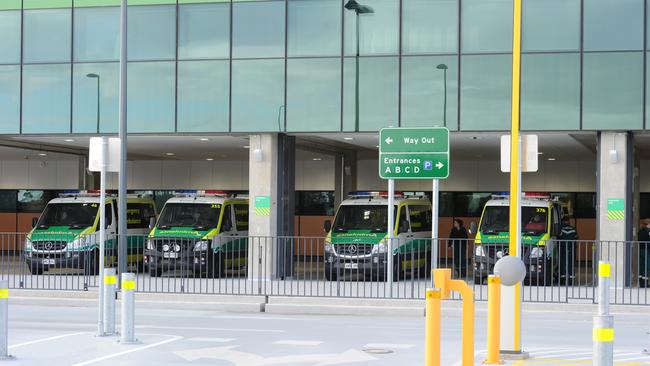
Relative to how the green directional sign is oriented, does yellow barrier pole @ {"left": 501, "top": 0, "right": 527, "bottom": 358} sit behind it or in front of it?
in front

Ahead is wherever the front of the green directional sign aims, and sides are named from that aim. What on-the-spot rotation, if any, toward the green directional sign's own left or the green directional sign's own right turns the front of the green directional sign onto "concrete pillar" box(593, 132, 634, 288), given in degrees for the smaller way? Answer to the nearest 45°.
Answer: approximately 135° to the green directional sign's own left

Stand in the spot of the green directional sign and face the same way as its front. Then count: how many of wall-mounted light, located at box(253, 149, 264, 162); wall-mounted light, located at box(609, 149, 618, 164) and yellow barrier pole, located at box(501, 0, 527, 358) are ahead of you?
1

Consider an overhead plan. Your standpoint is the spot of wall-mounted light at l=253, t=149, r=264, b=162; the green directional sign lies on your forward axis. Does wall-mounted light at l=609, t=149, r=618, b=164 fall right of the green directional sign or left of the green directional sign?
left

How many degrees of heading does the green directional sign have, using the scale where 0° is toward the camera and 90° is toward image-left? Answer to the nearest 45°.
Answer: approximately 0°

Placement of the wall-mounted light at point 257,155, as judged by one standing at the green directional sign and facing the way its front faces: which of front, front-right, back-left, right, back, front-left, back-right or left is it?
back-right

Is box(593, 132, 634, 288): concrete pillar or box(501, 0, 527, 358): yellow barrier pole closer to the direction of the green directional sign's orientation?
the yellow barrier pole

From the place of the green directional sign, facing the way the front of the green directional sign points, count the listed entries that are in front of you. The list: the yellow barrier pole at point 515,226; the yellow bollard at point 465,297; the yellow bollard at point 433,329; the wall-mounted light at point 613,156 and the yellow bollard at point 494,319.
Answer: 4

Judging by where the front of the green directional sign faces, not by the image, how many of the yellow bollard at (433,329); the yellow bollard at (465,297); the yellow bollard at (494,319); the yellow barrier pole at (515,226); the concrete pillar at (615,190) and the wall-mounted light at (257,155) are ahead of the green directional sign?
4

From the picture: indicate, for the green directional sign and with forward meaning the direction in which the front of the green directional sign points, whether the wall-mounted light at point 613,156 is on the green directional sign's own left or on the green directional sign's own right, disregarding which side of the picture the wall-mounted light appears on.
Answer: on the green directional sign's own left
